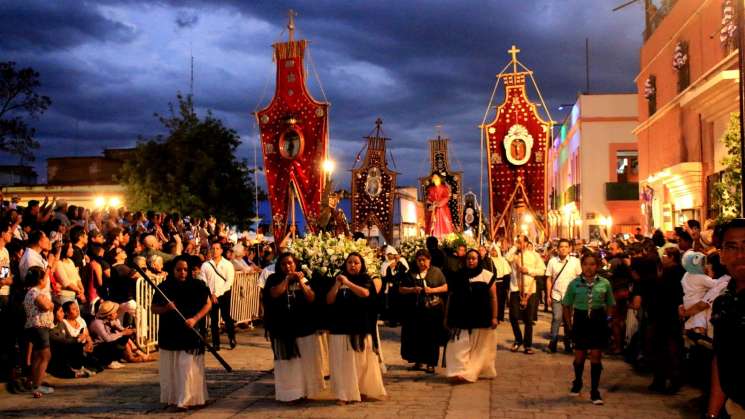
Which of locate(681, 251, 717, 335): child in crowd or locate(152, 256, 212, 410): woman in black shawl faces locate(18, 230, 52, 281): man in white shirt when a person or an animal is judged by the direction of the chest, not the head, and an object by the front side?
the child in crowd

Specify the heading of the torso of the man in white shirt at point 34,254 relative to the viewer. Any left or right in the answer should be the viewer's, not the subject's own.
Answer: facing to the right of the viewer

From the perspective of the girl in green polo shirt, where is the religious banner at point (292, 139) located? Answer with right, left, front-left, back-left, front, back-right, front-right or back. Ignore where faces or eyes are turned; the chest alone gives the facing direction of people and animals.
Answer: back-right

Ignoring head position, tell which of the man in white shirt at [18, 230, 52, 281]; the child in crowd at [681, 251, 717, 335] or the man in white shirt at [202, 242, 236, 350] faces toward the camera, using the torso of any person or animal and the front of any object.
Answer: the man in white shirt at [202, 242, 236, 350]

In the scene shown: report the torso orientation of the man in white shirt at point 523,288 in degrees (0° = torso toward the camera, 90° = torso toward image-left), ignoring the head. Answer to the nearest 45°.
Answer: approximately 0°

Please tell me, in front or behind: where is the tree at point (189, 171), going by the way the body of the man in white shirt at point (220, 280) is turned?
behind
